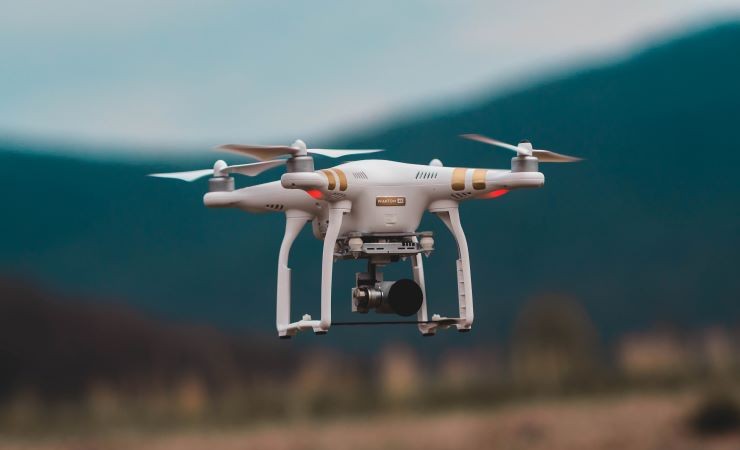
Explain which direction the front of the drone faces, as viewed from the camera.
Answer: facing the viewer and to the right of the viewer
